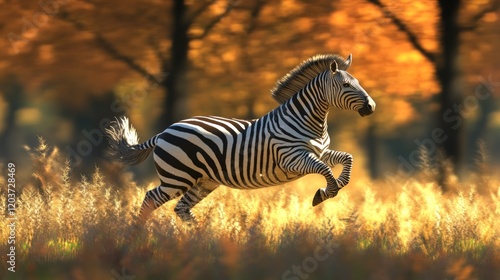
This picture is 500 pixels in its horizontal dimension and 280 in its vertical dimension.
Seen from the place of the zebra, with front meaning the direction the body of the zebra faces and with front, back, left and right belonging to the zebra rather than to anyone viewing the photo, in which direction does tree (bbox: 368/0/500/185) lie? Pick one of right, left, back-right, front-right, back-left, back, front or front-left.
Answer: front-left

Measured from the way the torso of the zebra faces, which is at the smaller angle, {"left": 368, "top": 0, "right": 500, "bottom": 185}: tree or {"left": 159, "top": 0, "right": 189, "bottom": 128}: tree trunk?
the tree

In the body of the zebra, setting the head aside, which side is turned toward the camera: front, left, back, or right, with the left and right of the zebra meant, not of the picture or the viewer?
right

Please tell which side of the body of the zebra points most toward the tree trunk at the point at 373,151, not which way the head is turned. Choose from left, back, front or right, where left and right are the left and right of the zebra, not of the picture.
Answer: left
